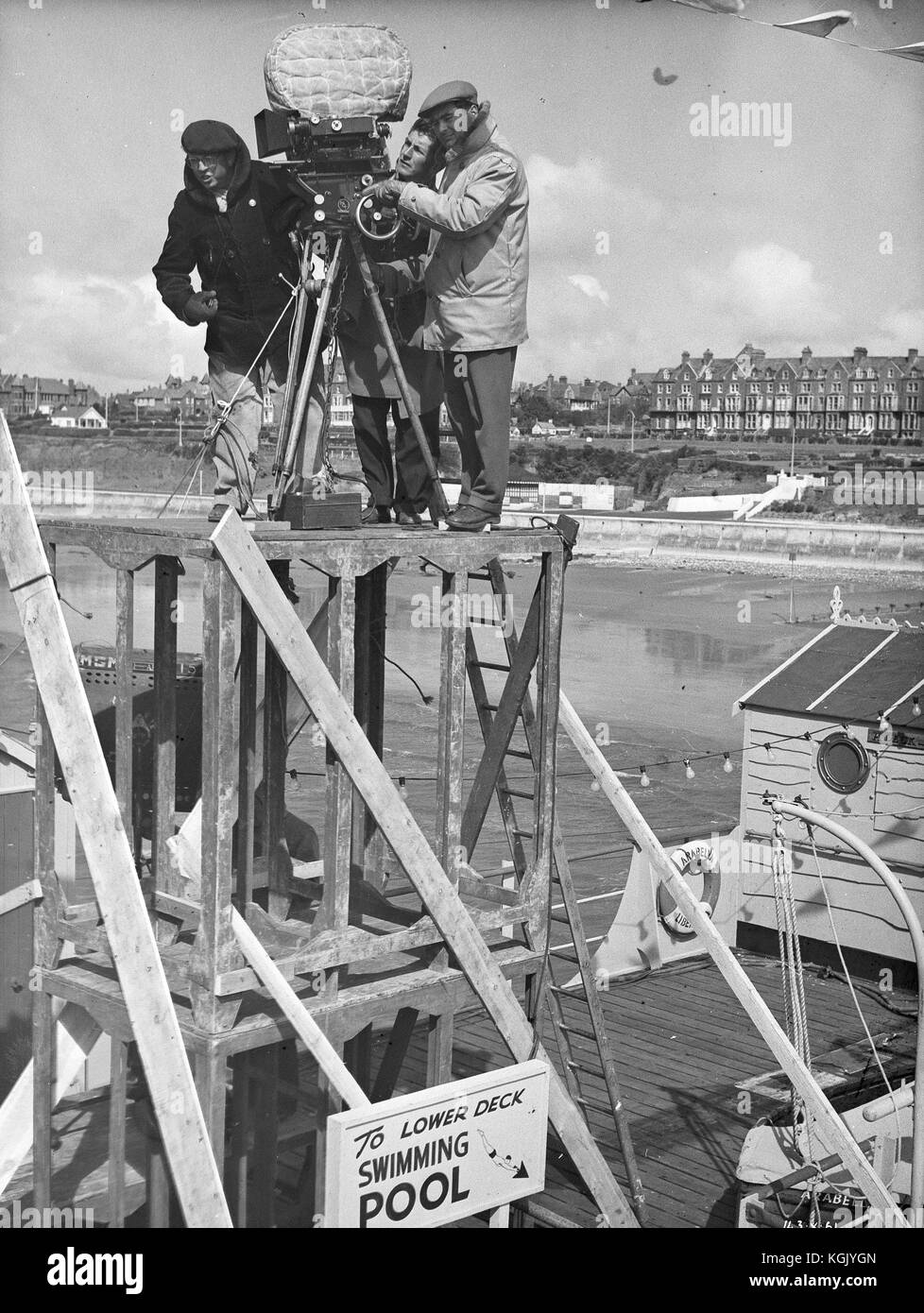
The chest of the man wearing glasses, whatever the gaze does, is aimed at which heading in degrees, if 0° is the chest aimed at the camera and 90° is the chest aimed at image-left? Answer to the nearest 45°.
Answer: approximately 45°

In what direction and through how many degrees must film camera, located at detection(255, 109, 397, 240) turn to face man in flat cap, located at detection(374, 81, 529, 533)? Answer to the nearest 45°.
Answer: approximately 180°

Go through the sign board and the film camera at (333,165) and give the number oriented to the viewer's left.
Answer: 1

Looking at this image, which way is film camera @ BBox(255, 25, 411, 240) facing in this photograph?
to the viewer's left

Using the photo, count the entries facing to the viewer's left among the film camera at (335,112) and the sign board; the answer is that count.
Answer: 1

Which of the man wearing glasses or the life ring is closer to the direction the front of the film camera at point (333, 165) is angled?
the man wearing glasses

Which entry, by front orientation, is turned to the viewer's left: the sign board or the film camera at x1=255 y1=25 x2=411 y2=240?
the film camera

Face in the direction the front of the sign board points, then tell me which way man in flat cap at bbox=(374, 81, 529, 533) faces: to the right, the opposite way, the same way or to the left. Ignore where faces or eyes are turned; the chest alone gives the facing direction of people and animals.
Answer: to the right
